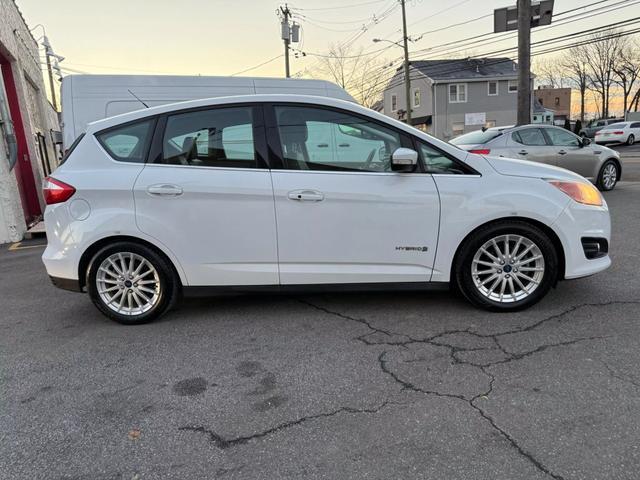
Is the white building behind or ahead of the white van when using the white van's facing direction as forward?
behind

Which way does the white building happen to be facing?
to the viewer's right

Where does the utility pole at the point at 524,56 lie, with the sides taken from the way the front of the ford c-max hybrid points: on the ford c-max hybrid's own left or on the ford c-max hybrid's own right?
on the ford c-max hybrid's own left

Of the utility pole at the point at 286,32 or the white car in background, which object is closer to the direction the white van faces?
the white car in background

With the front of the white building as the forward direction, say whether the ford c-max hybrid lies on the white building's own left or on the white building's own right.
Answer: on the white building's own right

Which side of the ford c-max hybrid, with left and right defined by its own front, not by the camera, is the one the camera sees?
right

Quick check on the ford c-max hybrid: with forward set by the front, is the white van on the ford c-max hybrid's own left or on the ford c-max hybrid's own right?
on the ford c-max hybrid's own left

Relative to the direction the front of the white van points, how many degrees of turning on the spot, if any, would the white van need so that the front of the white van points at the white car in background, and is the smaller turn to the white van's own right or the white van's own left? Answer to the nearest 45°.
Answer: approximately 45° to the white van's own left

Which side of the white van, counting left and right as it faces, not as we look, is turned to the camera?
right

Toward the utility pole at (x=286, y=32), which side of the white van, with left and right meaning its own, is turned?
left

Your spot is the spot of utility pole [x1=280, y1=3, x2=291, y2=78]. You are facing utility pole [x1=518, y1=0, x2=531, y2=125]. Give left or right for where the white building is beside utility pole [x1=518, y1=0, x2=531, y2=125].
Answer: right

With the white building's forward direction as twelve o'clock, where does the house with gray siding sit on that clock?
The house with gray siding is roughly at 11 o'clock from the white building.
